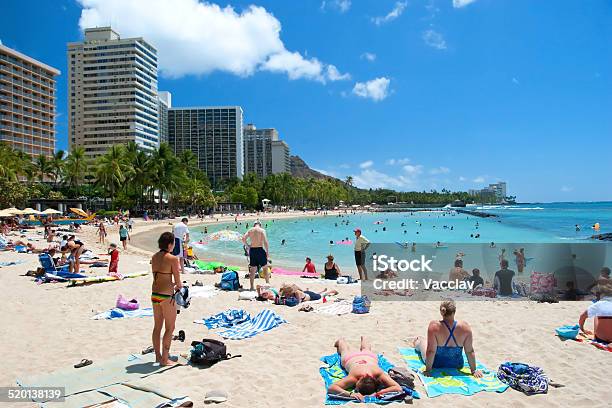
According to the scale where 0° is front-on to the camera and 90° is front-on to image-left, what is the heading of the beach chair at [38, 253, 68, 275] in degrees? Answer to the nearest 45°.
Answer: approximately 270°

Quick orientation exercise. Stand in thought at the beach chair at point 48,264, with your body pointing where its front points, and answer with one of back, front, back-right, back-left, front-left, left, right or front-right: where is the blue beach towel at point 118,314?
right

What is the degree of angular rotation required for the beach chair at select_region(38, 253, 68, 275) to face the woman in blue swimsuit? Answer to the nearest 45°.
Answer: approximately 90° to its right

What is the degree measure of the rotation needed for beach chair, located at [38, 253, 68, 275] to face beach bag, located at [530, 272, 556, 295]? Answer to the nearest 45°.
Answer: approximately 45° to its right

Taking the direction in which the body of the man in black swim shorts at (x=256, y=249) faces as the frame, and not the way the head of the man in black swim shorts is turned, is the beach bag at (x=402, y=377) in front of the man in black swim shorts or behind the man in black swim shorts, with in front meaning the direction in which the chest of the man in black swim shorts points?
behind

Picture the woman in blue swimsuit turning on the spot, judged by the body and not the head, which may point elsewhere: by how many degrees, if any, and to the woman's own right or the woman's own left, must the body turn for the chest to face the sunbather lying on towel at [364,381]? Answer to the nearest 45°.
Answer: approximately 135° to the woman's own left

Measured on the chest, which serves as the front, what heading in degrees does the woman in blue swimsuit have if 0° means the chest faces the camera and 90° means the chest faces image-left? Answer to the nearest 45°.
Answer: approximately 180°

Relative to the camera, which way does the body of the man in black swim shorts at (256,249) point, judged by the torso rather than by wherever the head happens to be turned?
away from the camera

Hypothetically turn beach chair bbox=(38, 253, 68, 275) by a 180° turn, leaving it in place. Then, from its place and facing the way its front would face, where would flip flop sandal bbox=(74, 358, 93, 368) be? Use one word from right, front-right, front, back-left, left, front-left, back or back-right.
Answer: left
